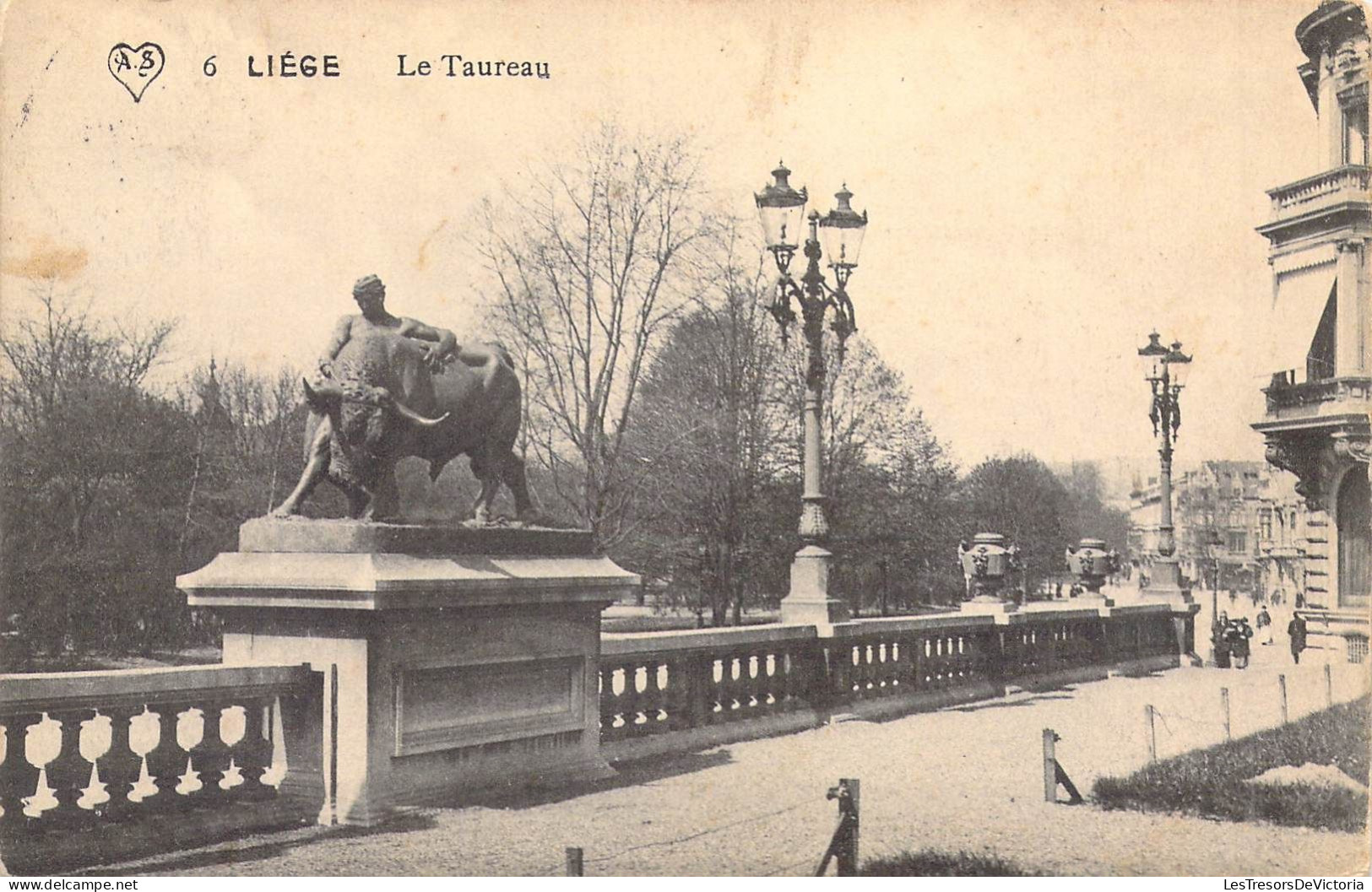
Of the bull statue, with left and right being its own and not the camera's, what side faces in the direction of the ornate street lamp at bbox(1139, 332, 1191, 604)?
back

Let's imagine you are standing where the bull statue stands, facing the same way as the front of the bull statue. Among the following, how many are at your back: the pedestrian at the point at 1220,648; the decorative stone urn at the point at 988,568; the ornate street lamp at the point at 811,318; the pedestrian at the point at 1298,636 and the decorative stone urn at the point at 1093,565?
5

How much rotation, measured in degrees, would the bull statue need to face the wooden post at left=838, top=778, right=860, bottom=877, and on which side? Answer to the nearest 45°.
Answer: approximately 90° to its left

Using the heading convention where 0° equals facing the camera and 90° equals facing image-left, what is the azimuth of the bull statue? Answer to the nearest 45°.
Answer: approximately 45°

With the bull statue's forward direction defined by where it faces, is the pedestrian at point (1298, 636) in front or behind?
behind

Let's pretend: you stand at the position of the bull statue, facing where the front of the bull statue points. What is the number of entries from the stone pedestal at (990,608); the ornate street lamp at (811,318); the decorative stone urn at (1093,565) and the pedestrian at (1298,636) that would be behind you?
4

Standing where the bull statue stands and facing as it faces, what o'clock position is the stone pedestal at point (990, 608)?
The stone pedestal is roughly at 6 o'clock from the bull statue.

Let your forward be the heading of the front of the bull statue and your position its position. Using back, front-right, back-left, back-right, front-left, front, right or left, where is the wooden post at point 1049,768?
back-left

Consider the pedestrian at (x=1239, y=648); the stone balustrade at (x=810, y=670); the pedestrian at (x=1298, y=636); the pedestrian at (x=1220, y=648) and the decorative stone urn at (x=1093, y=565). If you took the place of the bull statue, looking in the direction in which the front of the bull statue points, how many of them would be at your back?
5

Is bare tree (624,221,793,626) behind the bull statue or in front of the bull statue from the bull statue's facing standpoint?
behind

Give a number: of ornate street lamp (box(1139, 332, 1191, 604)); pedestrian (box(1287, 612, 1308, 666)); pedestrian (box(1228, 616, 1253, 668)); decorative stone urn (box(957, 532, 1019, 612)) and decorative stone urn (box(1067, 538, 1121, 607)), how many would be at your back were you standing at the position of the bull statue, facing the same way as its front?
5

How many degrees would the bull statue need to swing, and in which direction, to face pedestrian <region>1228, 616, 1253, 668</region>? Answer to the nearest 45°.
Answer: approximately 180°

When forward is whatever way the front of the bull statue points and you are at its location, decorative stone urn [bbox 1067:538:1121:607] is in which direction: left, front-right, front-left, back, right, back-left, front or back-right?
back

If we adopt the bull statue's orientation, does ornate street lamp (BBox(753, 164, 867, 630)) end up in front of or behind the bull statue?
behind
